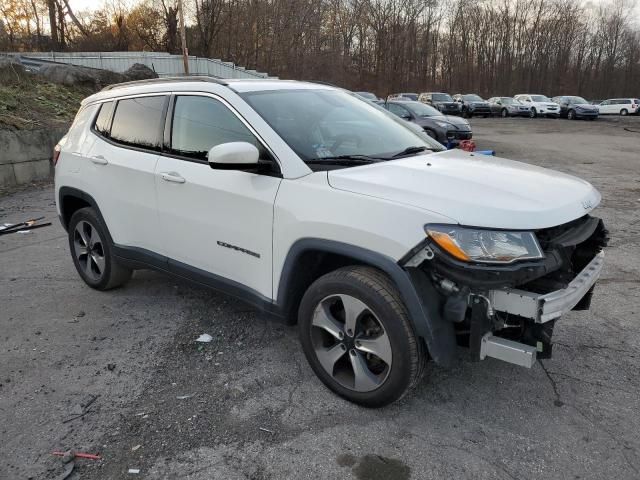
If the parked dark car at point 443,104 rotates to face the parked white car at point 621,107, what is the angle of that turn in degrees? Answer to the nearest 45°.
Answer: approximately 90° to its left

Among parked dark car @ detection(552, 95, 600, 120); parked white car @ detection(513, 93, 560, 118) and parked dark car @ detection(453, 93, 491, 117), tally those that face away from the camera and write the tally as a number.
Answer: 0

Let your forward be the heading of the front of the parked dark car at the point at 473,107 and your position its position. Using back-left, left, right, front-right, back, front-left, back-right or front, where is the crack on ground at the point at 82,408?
front-right

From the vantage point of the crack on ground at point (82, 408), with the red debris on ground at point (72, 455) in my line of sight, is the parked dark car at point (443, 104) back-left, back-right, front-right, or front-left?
back-left

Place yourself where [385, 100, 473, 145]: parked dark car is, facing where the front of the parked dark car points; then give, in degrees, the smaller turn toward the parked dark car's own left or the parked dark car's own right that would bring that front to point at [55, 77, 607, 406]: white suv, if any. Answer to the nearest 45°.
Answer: approximately 45° to the parked dark car's own right

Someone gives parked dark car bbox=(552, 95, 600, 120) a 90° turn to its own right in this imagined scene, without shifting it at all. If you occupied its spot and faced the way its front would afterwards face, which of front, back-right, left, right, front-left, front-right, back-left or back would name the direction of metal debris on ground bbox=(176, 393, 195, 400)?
front-left

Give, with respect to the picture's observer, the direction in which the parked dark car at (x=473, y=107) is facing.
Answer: facing the viewer and to the right of the viewer

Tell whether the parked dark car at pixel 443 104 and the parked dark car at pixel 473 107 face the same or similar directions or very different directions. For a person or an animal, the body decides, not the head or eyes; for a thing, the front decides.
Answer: same or similar directions

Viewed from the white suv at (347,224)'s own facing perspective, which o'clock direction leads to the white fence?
The white fence is roughly at 7 o'clock from the white suv.

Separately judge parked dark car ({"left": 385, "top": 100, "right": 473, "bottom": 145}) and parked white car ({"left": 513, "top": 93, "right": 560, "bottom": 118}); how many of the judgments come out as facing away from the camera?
0

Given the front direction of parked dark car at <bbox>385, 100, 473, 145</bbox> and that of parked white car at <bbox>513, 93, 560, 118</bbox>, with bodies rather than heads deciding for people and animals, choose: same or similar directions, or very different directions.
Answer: same or similar directions

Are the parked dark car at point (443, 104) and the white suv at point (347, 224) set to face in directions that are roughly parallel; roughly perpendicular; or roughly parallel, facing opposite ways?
roughly parallel

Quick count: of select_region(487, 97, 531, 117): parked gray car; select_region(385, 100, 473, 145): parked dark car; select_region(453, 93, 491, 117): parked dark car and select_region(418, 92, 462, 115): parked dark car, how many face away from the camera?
0

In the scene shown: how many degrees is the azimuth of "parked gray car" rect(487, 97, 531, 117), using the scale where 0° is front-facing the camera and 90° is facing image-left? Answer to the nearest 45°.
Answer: approximately 315°

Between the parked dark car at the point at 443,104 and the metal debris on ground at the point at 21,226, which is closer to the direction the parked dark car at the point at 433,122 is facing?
the metal debris on ground

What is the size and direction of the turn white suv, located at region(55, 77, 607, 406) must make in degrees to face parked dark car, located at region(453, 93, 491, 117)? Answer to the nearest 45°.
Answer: approximately 135° to its left

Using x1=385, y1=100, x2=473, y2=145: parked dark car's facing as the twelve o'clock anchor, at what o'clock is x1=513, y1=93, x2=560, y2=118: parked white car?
The parked white car is roughly at 8 o'clock from the parked dark car.

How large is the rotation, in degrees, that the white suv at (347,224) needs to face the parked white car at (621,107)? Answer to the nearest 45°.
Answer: approximately 90° to its left
